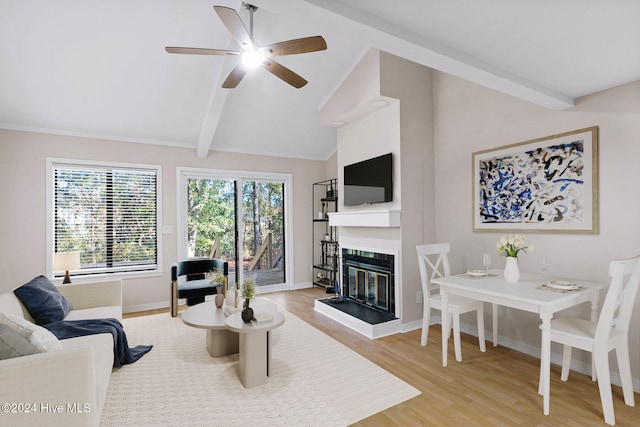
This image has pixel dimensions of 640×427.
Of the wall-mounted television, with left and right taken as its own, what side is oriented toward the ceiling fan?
front

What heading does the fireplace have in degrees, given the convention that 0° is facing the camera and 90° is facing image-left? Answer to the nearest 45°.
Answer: approximately 45°

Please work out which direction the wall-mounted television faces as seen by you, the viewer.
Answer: facing the viewer and to the left of the viewer

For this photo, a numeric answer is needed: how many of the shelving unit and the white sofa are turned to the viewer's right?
1

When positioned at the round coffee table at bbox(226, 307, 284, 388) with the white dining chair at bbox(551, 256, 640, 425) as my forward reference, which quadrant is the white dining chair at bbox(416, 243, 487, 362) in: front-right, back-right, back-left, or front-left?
front-left

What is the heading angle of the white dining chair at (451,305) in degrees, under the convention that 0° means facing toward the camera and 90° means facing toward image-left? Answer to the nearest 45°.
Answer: approximately 315°

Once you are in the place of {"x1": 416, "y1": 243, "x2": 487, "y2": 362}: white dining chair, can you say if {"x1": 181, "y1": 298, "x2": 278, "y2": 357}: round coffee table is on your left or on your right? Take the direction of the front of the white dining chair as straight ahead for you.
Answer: on your right

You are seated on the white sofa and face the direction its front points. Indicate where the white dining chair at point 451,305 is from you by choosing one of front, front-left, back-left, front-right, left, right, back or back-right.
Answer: front

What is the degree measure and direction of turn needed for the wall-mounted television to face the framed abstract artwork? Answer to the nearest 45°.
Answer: approximately 90° to its left

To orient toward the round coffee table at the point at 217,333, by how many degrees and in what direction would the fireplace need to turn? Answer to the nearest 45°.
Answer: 0° — it already faces it

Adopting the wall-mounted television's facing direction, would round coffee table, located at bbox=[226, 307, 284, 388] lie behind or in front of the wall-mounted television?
in front

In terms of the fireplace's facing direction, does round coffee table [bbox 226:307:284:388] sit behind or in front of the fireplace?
in front

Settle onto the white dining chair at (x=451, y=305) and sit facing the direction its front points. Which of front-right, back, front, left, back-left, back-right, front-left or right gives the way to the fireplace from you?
back

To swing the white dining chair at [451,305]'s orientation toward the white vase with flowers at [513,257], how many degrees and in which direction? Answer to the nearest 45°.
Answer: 0° — it already faces it

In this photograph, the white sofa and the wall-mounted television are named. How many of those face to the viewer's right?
1

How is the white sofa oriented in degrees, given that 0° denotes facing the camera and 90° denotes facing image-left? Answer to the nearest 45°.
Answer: approximately 270°
